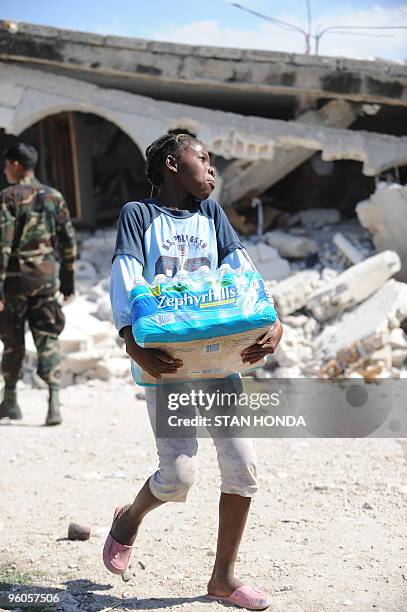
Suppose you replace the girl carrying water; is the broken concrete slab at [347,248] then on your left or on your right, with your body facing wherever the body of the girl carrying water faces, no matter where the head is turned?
on your left

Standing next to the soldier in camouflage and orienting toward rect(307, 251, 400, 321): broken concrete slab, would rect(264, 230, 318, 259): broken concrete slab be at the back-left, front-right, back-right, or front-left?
front-left

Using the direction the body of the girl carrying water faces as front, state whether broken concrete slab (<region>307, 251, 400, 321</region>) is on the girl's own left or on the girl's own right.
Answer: on the girl's own left

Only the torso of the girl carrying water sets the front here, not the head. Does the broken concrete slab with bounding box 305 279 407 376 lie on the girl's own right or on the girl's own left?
on the girl's own left

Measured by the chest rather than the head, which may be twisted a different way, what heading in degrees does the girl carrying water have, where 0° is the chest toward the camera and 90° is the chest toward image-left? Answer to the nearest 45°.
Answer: approximately 315°

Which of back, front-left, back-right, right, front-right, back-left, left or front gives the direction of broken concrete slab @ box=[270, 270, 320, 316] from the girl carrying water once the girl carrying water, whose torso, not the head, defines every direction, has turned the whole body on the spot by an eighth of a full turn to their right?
back

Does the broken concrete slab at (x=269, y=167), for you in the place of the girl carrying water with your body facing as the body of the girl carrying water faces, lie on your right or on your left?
on your left

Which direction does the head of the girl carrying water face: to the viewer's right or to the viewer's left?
to the viewer's right

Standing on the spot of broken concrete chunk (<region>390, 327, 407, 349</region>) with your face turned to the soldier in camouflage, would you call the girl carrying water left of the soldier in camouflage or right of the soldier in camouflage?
left

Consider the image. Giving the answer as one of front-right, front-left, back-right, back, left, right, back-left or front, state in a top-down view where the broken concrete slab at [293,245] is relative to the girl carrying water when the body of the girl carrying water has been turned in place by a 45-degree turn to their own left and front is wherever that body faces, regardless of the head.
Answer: left
